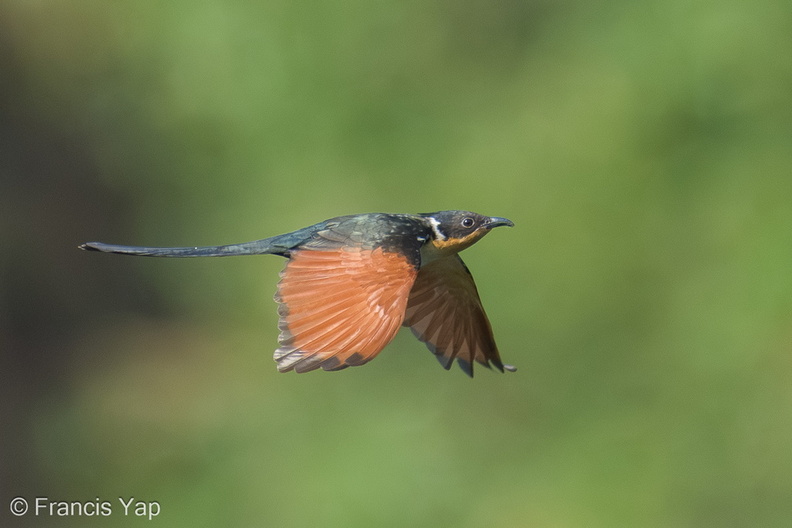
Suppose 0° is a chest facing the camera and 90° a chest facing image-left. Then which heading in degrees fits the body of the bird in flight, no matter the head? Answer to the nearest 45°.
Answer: approximately 270°
